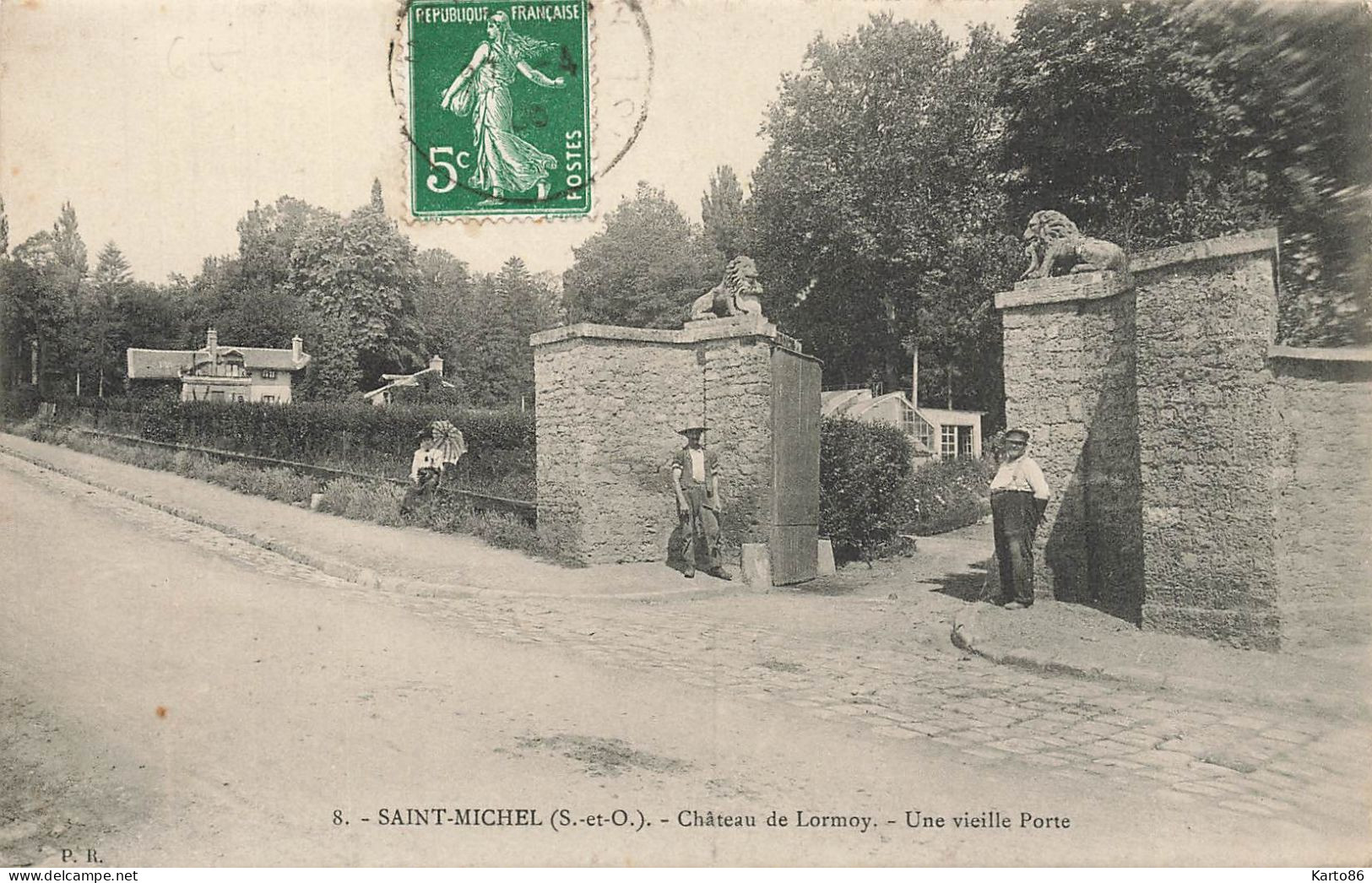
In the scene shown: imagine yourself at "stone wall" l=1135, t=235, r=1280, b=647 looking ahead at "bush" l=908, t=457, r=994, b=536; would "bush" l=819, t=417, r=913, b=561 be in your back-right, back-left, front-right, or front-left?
front-left

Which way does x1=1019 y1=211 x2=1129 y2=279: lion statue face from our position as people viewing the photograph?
facing the viewer and to the left of the viewer

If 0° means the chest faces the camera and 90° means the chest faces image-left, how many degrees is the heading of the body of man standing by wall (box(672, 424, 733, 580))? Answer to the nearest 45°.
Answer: approximately 0°

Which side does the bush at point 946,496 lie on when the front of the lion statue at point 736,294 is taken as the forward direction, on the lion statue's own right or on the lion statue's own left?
on the lion statue's own left

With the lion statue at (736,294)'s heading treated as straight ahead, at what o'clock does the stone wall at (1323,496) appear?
The stone wall is roughly at 12 o'clock from the lion statue.

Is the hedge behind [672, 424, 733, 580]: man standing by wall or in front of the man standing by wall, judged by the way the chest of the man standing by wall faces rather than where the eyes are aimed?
behind

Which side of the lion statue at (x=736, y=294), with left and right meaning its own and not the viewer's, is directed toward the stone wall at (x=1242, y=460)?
front
